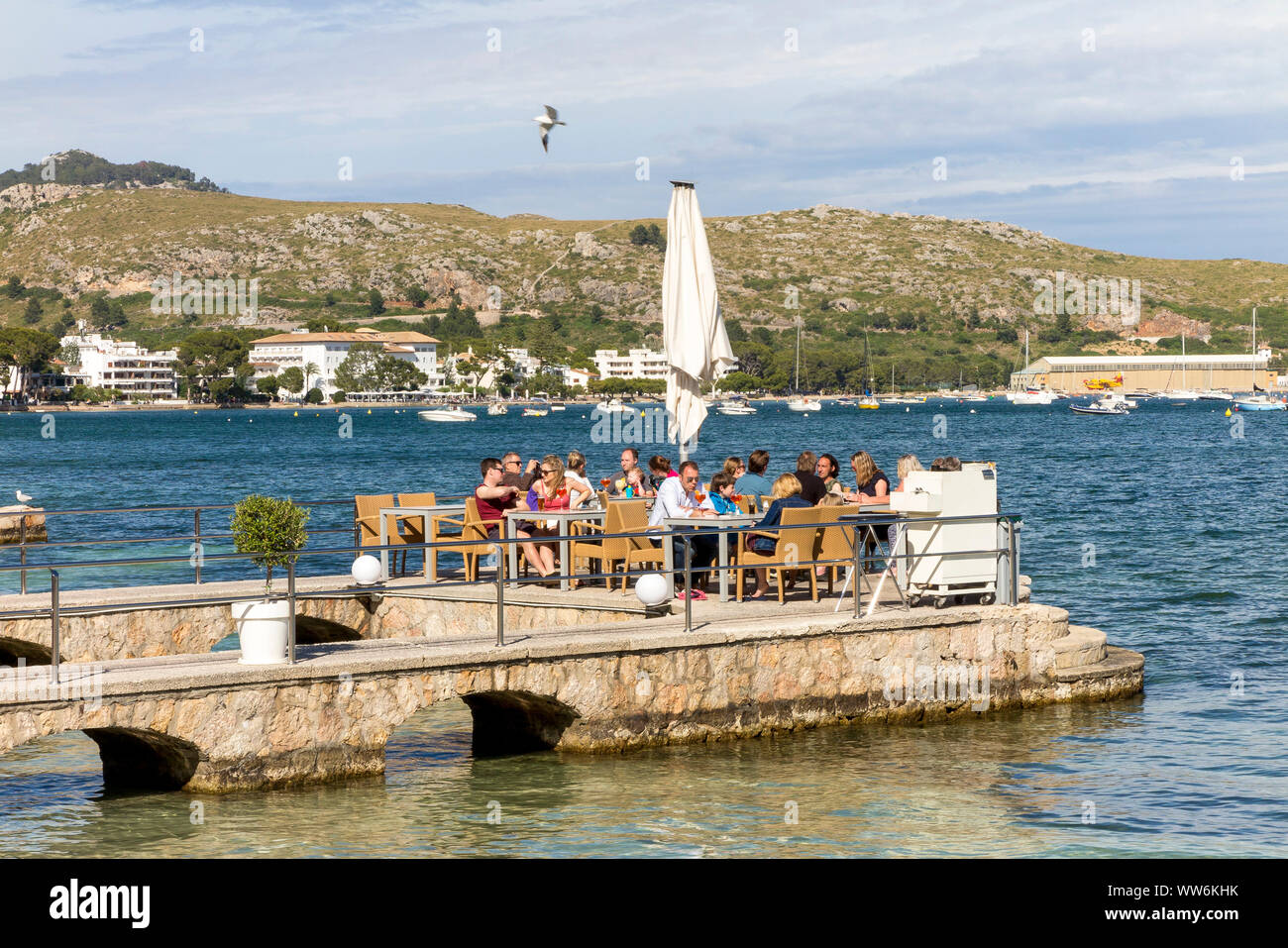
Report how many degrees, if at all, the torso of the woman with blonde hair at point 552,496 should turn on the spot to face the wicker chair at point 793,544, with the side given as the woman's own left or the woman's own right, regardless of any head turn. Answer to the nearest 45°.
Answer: approximately 90° to the woman's own left

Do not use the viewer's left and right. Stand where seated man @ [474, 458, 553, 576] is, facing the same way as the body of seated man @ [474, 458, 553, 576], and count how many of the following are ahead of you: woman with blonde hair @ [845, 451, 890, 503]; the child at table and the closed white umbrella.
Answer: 3

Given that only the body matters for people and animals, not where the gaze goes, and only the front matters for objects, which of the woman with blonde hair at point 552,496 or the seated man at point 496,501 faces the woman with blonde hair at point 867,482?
the seated man

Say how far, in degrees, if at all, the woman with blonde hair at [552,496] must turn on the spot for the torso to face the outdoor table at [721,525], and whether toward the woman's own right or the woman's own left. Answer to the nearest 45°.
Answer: approximately 90° to the woman's own left

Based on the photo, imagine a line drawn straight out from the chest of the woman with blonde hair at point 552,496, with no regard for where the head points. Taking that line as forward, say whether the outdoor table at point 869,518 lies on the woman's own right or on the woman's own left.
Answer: on the woman's own left

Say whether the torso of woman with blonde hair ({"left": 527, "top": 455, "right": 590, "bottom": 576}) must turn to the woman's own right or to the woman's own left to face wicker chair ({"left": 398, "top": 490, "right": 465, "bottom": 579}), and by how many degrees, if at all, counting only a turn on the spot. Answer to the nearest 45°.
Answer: approximately 90° to the woman's own right

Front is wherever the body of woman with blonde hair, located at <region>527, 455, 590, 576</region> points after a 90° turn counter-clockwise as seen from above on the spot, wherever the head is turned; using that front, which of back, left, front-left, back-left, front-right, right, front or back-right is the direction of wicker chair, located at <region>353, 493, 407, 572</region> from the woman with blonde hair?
back

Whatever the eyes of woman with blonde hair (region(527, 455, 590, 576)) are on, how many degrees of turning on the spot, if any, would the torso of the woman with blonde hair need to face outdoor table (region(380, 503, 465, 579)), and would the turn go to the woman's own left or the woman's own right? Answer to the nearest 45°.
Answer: approximately 45° to the woman's own right

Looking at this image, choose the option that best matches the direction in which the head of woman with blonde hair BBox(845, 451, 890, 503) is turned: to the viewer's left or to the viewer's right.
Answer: to the viewer's left

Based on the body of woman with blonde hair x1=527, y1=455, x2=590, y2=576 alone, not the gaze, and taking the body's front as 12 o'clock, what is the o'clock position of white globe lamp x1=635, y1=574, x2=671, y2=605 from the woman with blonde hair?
The white globe lamp is roughly at 10 o'clock from the woman with blonde hair.

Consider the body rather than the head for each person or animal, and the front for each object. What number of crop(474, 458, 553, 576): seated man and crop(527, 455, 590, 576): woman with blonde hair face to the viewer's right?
1

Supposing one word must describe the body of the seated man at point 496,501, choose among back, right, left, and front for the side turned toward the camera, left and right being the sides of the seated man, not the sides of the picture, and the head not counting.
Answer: right

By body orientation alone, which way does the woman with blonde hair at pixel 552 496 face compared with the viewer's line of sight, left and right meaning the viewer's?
facing the viewer and to the left of the viewer

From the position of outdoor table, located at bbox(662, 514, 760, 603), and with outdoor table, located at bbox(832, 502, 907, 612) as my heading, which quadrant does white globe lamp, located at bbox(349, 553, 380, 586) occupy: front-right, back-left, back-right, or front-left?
back-right

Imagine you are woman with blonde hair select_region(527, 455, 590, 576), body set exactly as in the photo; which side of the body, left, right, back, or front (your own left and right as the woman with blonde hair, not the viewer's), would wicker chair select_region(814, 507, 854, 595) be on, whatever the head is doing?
left

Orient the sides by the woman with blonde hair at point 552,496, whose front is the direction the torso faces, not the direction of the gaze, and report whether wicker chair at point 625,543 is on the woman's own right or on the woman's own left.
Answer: on the woman's own left

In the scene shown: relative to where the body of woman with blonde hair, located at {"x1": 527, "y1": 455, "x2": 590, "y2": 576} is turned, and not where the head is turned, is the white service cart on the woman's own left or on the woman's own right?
on the woman's own left

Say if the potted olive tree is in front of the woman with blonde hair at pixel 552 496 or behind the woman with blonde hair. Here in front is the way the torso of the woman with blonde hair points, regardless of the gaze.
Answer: in front
